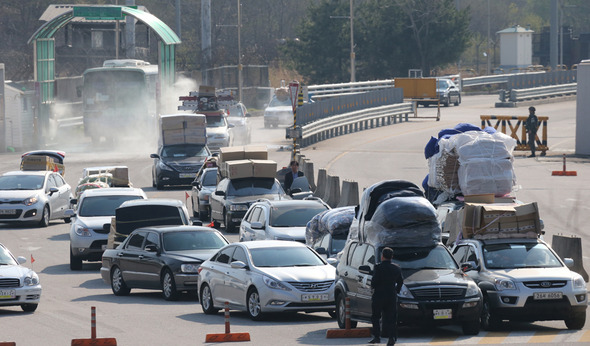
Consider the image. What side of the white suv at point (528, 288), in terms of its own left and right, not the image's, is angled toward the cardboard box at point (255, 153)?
back

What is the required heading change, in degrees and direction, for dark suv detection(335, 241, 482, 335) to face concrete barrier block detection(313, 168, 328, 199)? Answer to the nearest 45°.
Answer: approximately 135° to its left

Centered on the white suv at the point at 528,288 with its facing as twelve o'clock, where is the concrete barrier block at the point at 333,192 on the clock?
The concrete barrier block is roughly at 7 o'clock from the white suv.

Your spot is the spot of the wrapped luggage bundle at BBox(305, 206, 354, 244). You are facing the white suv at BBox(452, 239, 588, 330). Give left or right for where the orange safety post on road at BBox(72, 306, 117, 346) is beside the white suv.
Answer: right

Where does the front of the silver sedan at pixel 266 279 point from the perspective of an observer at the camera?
facing the viewer and to the right of the viewer

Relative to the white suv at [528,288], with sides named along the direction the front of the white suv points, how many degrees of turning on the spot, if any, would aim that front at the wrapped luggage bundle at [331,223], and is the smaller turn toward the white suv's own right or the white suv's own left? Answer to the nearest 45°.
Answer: approximately 180°

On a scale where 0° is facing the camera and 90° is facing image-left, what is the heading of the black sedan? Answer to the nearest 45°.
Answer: approximately 315°

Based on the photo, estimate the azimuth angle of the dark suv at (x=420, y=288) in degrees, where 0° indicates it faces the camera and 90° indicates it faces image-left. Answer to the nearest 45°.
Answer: approximately 315°

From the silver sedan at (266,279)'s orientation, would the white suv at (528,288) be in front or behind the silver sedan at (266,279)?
in front

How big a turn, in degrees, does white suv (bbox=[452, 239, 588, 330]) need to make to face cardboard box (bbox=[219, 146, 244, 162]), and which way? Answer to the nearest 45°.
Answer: approximately 180°

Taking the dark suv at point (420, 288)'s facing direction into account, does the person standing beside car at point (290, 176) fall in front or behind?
behind

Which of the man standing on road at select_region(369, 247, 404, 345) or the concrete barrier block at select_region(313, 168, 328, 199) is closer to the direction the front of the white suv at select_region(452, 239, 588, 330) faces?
the man standing on road
